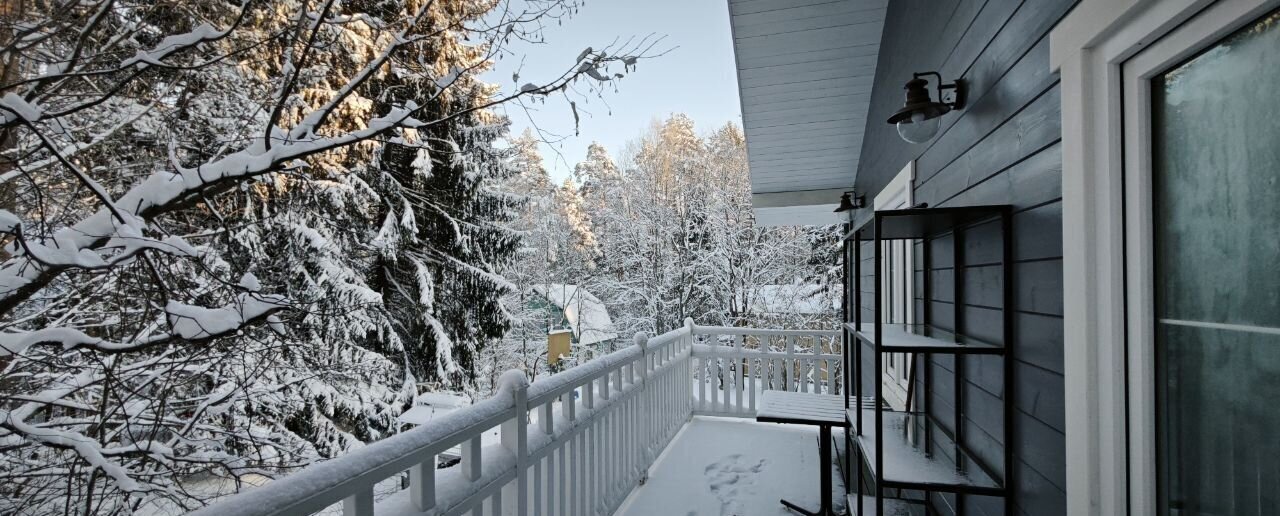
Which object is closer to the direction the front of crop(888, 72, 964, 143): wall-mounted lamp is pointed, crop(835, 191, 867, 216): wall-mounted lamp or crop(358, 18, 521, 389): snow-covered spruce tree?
the snow-covered spruce tree

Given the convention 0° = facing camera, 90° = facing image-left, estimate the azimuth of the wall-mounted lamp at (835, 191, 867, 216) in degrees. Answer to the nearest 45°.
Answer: approximately 90°

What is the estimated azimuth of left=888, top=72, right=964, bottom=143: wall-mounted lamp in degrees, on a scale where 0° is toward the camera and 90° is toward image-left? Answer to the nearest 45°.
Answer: approximately 90°

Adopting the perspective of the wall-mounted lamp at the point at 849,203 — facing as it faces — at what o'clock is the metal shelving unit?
The metal shelving unit is roughly at 9 o'clock from the wall-mounted lamp.

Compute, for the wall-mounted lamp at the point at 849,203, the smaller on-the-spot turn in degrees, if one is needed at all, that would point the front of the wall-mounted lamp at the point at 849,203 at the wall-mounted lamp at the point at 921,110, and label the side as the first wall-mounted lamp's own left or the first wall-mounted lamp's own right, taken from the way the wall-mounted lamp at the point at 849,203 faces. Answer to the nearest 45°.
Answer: approximately 90° to the first wall-mounted lamp's own left

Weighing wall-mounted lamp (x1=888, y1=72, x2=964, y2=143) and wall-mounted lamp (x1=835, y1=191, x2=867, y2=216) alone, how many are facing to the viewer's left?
2
